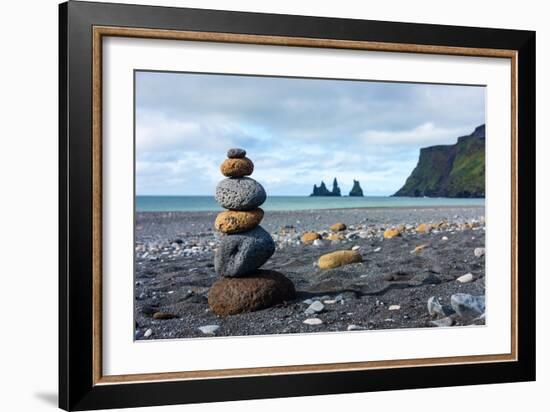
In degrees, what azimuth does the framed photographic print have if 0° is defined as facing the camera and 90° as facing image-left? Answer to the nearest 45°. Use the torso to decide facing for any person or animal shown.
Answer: approximately 315°
